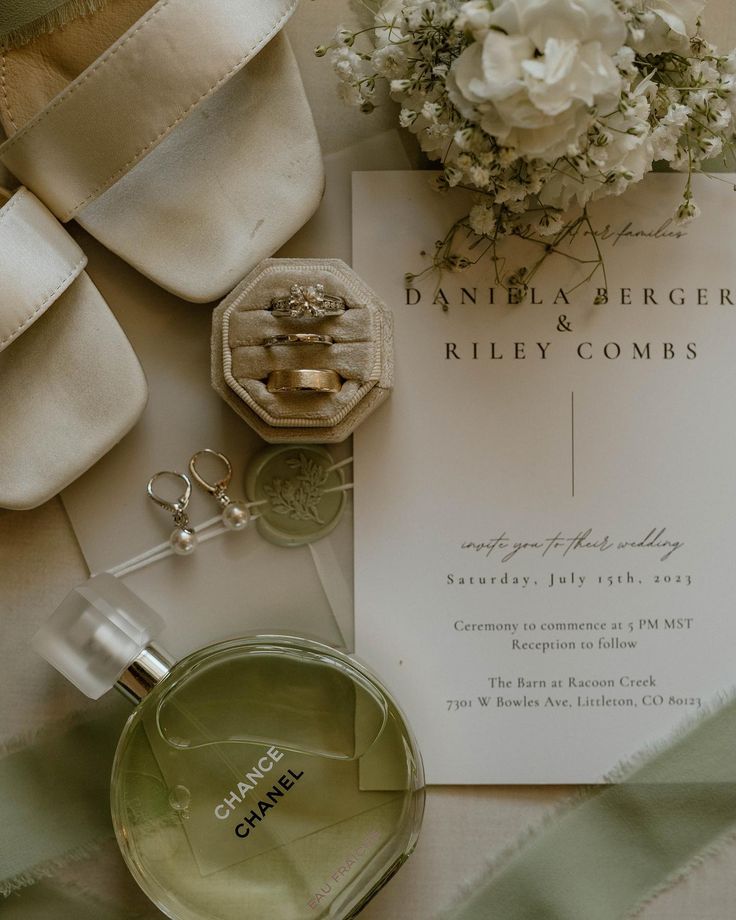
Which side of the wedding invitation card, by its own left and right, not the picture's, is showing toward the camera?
front

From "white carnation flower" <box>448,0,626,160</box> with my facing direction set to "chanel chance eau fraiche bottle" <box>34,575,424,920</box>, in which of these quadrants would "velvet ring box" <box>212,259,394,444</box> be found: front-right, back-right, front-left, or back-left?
front-right
